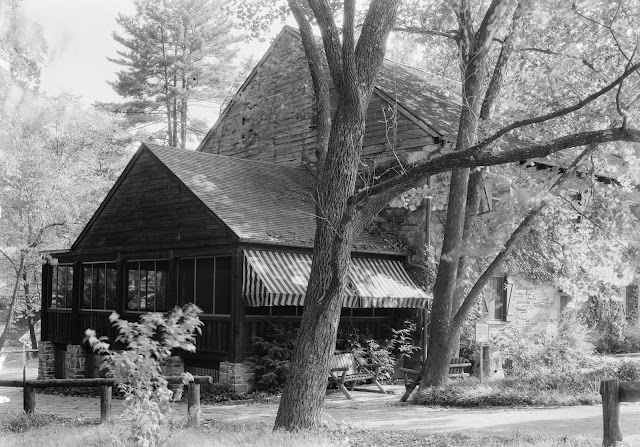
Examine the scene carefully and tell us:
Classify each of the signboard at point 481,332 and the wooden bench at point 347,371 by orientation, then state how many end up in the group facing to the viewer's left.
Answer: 0

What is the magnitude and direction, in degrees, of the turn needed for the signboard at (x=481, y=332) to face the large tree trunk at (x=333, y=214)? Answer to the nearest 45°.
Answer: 0° — it already faces it

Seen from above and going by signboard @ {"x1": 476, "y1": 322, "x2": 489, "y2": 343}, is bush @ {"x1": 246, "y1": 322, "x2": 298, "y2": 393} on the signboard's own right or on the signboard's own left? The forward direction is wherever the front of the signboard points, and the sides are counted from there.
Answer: on the signboard's own right

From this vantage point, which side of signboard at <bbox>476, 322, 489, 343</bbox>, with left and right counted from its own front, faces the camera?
front
